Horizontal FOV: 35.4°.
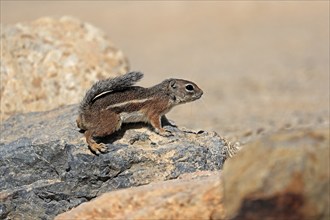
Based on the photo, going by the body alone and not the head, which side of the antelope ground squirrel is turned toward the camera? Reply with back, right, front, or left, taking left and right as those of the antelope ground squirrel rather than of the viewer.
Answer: right

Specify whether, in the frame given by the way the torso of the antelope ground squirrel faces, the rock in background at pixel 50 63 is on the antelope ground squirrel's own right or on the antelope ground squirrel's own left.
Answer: on the antelope ground squirrel's own left

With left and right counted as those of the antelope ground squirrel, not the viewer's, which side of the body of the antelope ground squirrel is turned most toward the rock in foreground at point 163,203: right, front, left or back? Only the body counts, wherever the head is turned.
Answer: right

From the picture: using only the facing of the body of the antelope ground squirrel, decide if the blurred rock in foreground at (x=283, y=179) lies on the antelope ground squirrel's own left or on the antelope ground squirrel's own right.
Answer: on the antelope ground squirrel's own right
